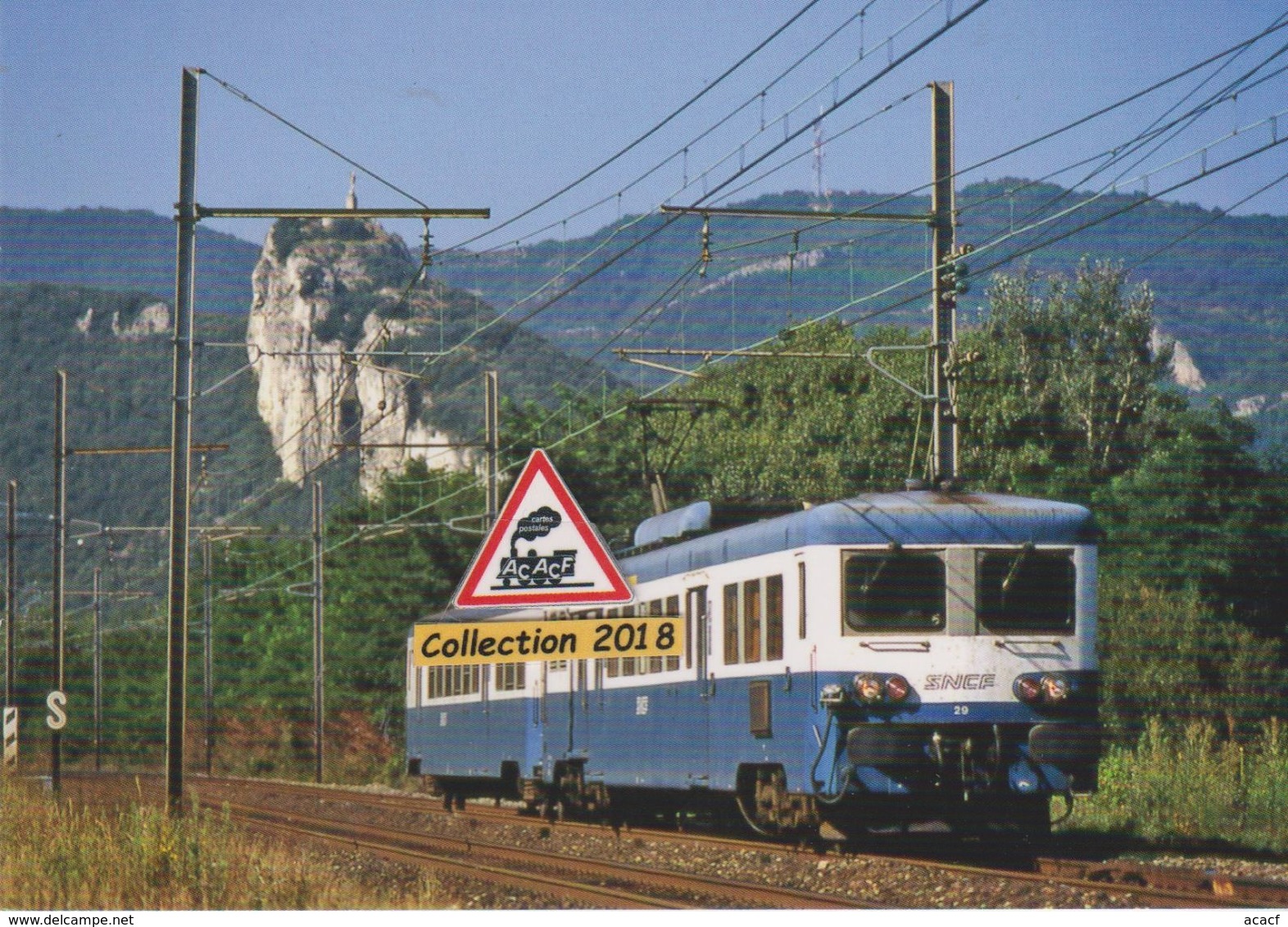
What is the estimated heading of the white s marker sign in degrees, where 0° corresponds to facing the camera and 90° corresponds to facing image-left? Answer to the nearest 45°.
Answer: approximately 0°
